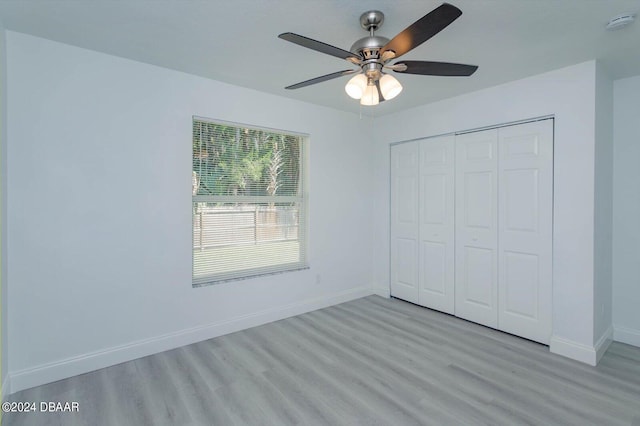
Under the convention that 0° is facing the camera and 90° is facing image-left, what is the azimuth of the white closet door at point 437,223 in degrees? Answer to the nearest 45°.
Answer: approximately 45°

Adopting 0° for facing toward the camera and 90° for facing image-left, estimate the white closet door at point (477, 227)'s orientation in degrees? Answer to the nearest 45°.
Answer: approximately 45°

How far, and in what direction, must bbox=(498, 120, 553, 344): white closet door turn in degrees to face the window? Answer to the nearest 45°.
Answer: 0° — it already faces it

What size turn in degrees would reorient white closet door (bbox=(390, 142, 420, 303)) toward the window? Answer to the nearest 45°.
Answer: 0° — it already faces it

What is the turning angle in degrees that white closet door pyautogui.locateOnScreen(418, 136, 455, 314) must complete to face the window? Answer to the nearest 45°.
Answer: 0° — it already faces it

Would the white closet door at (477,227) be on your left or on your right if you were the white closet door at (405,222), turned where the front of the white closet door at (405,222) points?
on your left

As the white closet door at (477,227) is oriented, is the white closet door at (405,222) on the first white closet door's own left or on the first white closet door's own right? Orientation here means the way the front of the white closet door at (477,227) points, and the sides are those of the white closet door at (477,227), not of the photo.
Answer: on the first white closet door's own right
